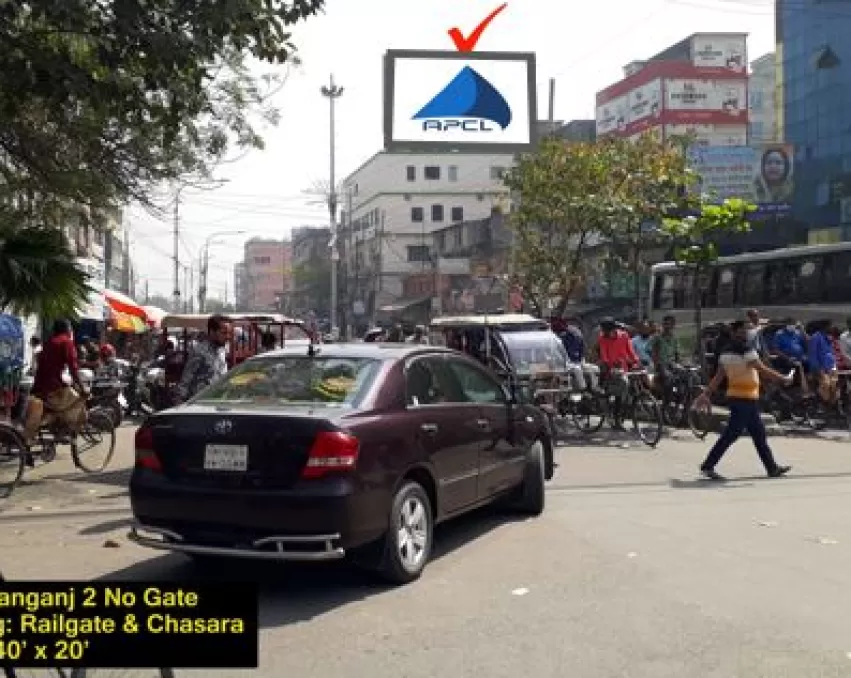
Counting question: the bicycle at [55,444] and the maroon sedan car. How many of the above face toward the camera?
0

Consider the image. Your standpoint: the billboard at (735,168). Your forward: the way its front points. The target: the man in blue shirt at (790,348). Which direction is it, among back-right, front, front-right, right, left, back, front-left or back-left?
front

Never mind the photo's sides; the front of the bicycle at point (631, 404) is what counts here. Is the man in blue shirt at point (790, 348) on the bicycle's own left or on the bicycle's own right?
on the bicycle's own left

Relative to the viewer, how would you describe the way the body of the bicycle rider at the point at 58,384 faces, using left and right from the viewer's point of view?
facing away from the viewer and to the right of the viewer

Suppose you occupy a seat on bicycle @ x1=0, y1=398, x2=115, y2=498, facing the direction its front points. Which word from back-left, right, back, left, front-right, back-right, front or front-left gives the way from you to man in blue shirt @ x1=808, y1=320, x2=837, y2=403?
front-right

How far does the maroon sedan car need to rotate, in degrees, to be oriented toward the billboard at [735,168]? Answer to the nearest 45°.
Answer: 0° — it already faces it

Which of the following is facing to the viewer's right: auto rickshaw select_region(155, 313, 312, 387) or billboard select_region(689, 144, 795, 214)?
the auto rickshaw

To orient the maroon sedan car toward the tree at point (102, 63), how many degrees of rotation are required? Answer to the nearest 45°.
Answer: approximately 90° to its left

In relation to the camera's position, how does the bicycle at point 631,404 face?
facing the viewer and to the right of the viewer

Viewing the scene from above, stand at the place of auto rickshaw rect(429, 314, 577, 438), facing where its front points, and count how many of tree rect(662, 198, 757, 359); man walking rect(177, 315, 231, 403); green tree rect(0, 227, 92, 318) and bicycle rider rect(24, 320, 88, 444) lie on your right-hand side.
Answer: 3
